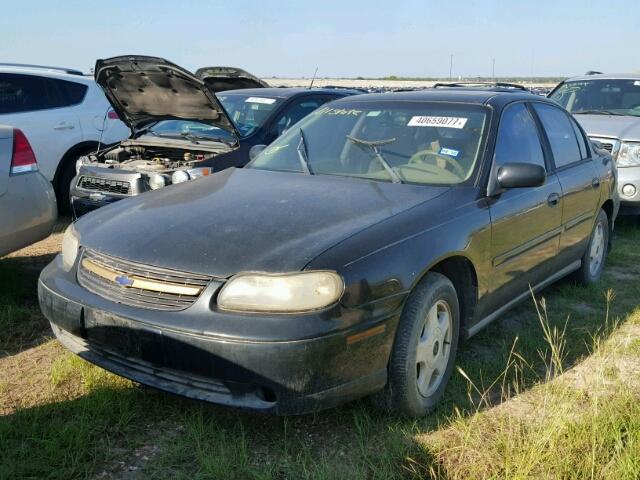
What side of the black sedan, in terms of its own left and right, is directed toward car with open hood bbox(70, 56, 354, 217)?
right

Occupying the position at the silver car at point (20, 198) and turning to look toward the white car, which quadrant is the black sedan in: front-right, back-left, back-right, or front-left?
back-right

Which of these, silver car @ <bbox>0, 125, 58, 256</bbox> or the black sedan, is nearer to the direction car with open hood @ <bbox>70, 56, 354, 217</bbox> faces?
the silver car

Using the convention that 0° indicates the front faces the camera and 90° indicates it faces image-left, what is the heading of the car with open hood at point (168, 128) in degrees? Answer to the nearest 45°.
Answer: approximately 45°

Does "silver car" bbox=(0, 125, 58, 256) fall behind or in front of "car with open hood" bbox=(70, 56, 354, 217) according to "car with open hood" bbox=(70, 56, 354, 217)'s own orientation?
in front

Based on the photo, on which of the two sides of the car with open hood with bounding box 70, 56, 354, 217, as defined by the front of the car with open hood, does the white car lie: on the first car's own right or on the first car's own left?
on the first car's own right

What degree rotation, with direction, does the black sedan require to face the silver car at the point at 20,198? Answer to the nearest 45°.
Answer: approximately 90° to its right

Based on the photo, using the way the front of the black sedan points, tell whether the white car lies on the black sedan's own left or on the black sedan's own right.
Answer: on the black sedan's own right

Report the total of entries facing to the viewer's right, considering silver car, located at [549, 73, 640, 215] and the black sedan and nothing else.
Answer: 0
